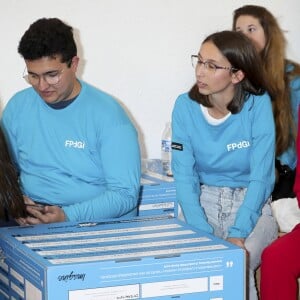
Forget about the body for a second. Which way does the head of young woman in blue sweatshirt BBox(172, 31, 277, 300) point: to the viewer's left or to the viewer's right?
to the viewer's left

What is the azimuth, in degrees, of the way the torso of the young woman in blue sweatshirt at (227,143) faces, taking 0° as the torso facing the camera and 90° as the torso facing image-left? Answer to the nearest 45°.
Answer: approximately 0°

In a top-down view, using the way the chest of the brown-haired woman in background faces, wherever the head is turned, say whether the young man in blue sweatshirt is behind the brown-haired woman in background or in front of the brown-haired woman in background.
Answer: in front

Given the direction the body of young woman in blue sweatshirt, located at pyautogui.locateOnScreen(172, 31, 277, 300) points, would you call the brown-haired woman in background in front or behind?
behind

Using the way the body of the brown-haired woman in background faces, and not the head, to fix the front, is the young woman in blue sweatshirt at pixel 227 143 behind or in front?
in front

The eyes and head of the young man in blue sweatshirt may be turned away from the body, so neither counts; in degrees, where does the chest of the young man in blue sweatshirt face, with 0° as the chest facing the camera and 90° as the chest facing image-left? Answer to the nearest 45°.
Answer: approximately 45°
